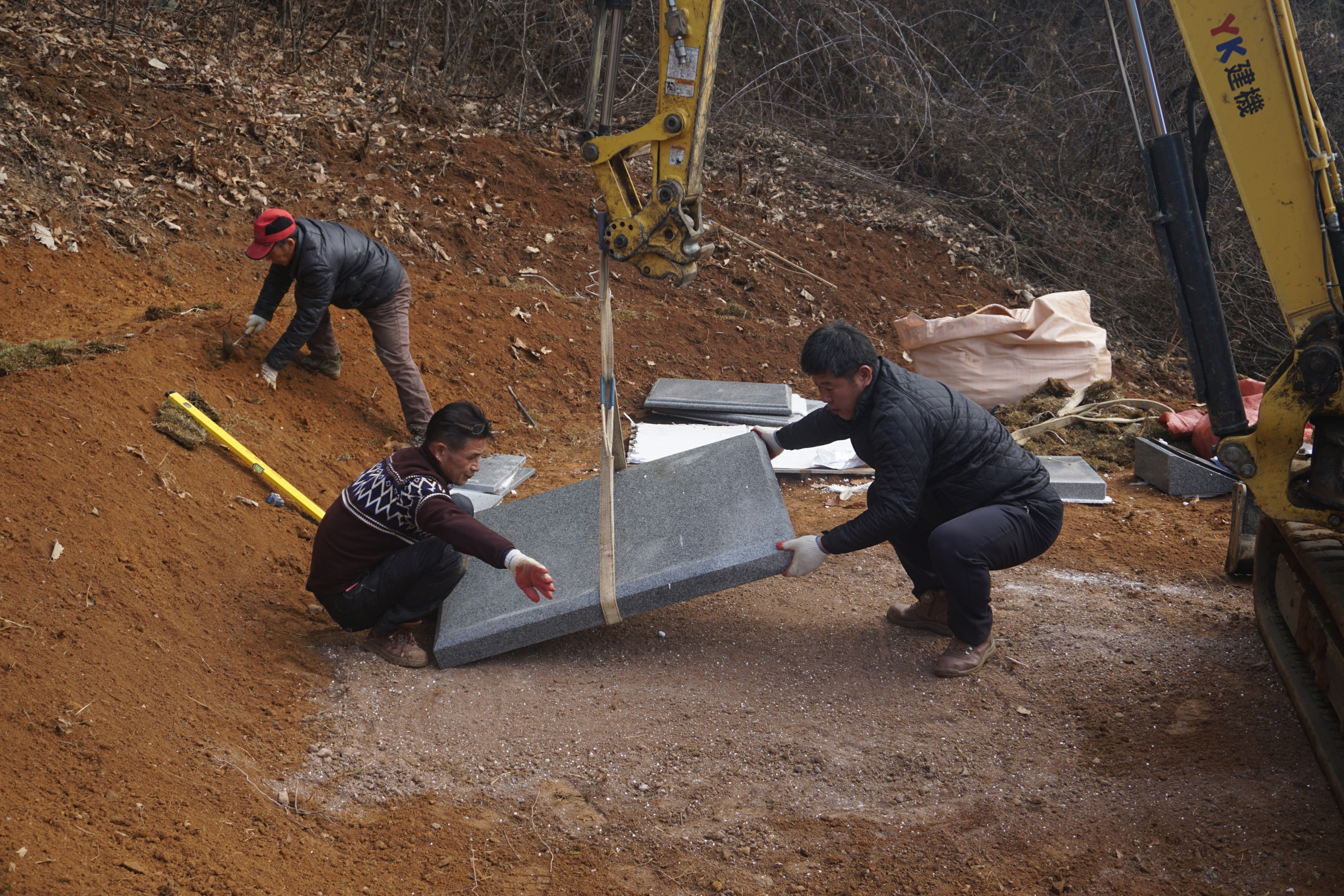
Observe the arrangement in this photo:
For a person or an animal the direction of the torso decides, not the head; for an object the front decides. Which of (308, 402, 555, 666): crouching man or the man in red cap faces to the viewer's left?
the man in red cap

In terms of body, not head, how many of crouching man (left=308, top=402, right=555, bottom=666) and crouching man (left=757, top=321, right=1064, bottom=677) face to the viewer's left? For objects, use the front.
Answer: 1

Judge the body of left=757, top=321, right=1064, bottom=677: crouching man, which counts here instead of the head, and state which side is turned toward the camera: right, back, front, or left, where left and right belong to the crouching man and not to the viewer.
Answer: left

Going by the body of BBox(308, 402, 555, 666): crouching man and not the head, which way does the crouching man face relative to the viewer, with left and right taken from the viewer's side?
facing to the right of the viewer

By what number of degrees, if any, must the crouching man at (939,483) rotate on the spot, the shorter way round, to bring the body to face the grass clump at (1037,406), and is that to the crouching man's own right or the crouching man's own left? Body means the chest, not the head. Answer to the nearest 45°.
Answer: approximately 90° to the crouching man's own right

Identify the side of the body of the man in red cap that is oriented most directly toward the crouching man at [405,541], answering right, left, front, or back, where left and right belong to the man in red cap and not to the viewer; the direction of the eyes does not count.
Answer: left

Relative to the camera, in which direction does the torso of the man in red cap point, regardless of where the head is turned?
to the viewer's left

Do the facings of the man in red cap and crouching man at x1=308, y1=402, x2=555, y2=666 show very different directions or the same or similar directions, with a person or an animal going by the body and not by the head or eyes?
very different directions

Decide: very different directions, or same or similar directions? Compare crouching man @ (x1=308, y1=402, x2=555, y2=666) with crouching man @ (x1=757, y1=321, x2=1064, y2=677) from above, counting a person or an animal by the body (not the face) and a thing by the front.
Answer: very different directions

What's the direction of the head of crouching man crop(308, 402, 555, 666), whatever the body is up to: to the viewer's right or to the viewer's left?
to the viewer's right
